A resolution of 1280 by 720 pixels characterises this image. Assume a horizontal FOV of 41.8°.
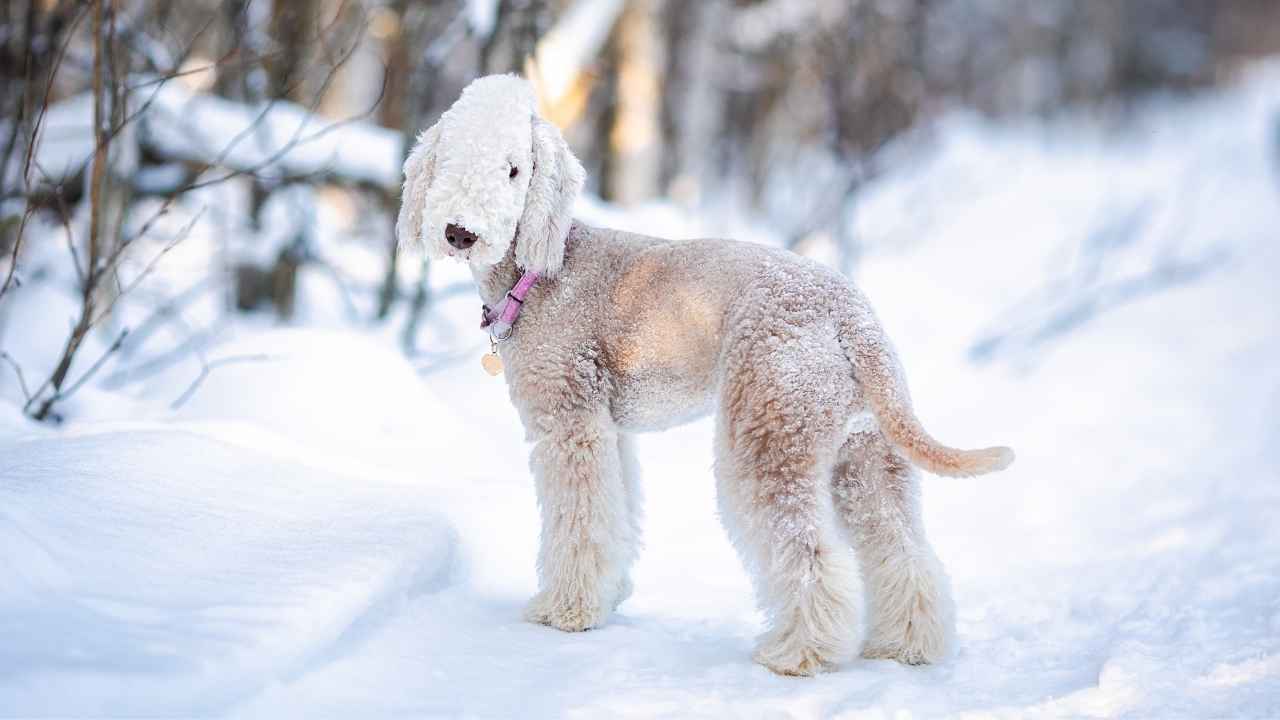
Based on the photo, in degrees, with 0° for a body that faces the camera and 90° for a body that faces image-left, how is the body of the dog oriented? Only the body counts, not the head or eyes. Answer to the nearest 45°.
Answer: approximately 135°

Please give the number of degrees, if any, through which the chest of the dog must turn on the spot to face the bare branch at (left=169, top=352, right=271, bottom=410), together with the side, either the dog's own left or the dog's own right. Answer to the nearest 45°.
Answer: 0° — it already faces it
